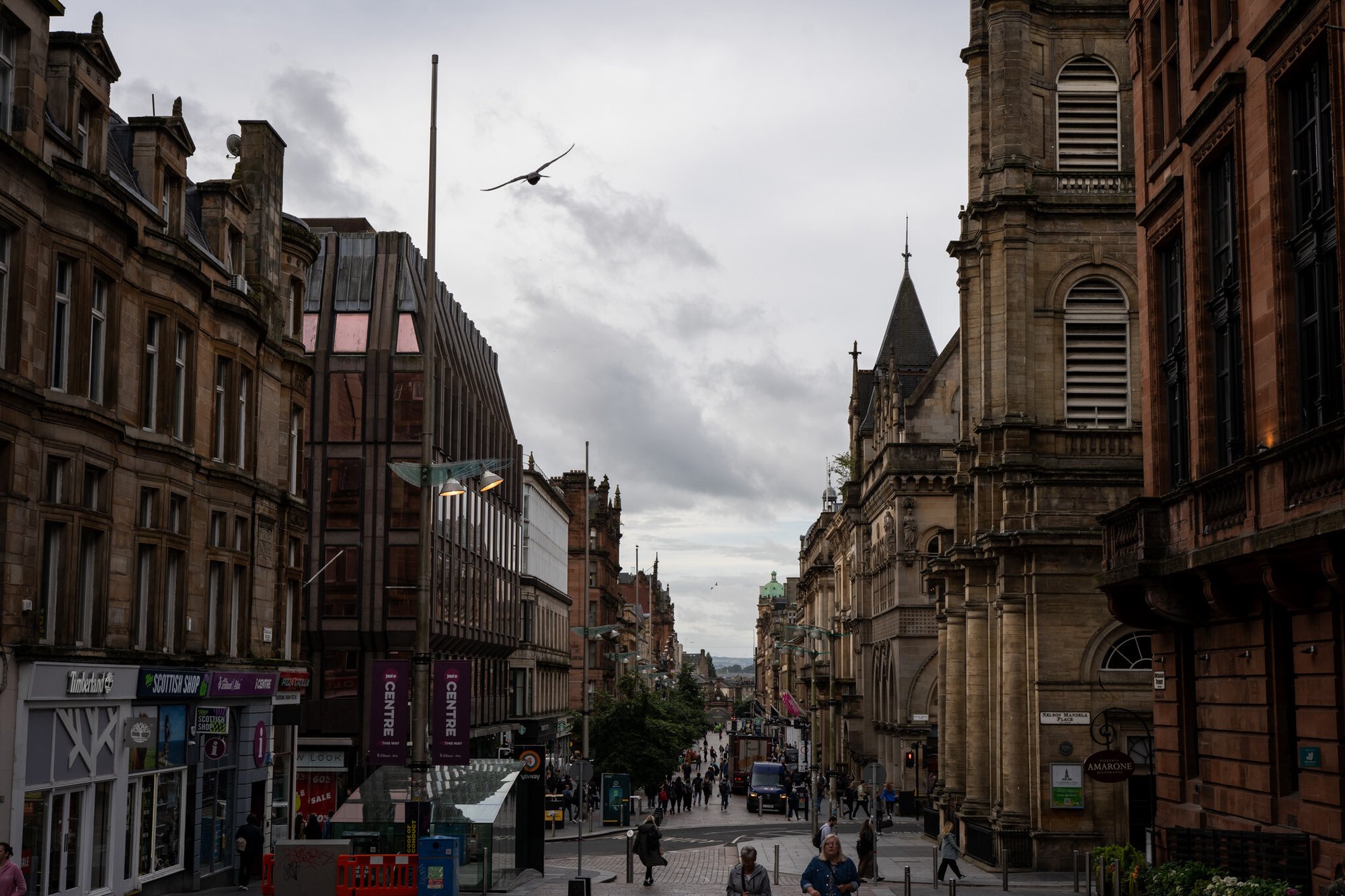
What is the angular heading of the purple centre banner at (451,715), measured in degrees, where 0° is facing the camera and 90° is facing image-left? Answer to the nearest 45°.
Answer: approximately 0°

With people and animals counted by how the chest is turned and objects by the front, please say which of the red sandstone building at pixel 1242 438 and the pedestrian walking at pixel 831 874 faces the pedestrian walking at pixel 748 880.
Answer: the red sandstone building

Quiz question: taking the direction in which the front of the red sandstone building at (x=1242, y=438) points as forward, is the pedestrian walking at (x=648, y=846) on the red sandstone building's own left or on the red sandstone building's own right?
on the red sandstone building's own right

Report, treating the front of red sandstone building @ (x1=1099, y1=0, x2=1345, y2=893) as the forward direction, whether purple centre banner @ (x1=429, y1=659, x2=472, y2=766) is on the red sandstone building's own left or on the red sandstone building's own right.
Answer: on the red sandstone building's own right

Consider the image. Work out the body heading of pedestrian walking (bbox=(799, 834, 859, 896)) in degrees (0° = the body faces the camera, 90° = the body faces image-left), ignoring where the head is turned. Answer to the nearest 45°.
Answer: approximately 0°

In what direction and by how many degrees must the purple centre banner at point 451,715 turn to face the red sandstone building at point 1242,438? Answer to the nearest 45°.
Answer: approximately 45° to its left

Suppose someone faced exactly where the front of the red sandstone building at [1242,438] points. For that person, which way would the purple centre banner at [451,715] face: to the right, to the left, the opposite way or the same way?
to the left

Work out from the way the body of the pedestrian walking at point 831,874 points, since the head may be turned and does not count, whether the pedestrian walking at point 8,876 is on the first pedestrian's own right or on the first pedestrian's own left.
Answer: on the first pedestrian's own right

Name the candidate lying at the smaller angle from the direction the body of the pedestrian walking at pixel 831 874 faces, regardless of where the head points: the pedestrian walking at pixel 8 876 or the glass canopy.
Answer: the pedestrian walking
